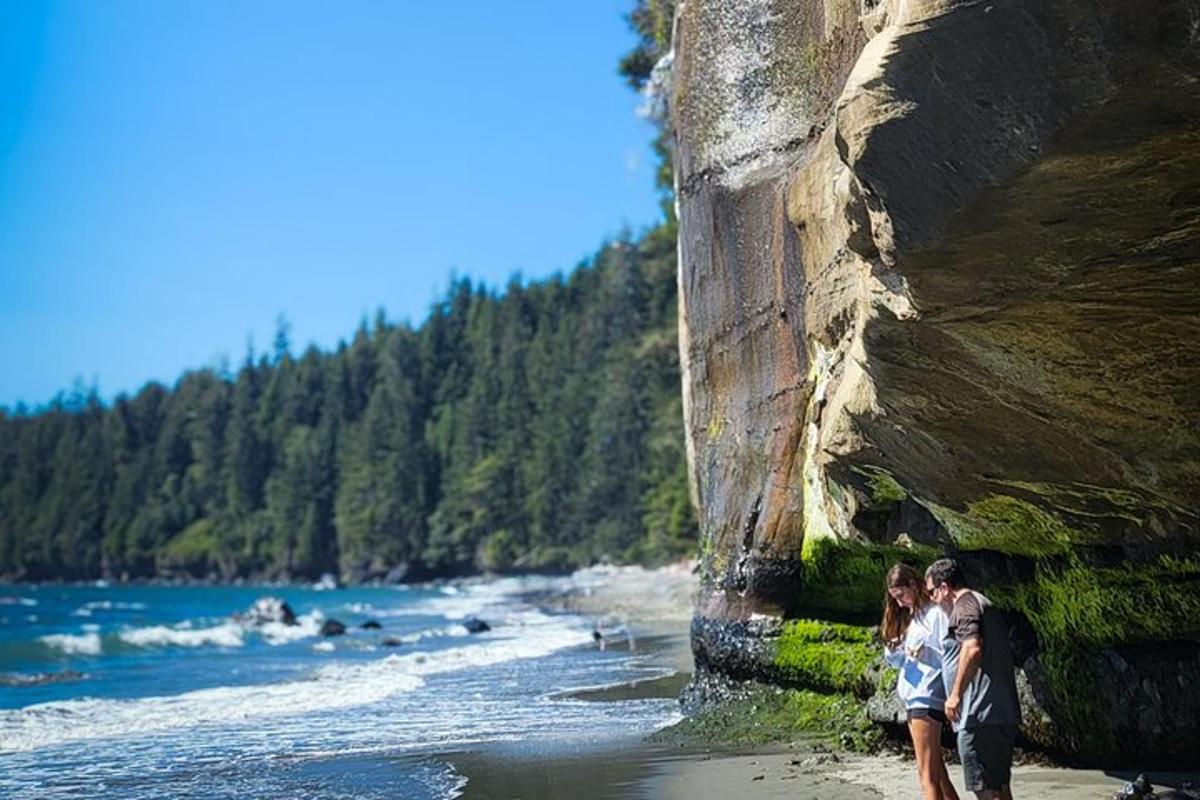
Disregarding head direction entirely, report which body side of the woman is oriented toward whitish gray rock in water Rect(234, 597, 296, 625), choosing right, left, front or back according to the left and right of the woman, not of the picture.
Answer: right

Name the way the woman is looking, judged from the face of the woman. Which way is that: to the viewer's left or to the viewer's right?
to the viewer's left

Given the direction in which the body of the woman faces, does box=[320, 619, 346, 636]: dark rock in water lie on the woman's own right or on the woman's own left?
on the woman's own right

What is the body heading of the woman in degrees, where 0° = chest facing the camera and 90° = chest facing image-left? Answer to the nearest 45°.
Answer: approximately 45°
